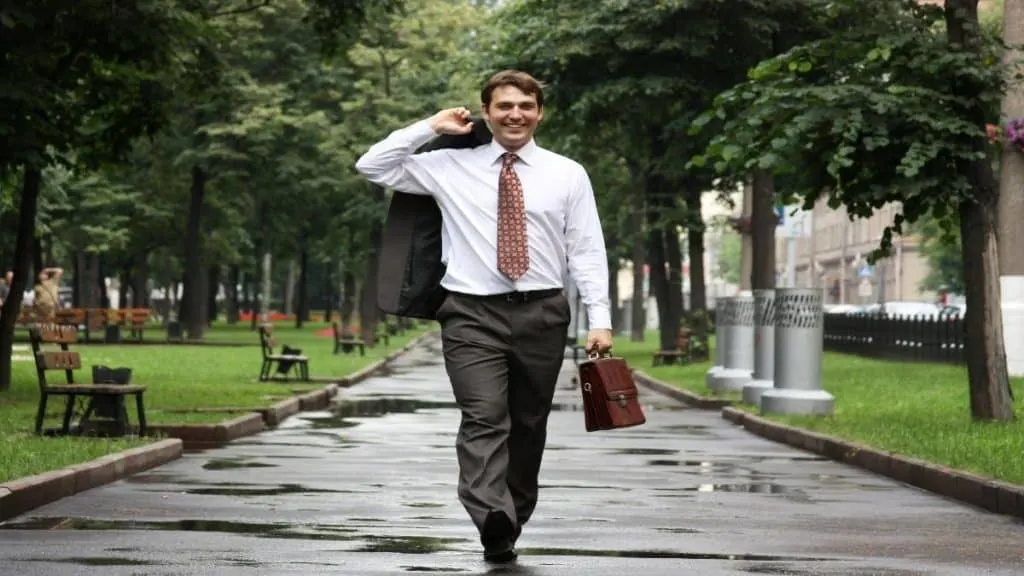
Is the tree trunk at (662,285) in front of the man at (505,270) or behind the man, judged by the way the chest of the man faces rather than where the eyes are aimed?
behind

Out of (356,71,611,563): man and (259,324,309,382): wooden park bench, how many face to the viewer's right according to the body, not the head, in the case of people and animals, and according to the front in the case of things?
1

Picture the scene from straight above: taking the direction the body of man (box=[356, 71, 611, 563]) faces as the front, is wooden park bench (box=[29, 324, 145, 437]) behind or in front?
behind

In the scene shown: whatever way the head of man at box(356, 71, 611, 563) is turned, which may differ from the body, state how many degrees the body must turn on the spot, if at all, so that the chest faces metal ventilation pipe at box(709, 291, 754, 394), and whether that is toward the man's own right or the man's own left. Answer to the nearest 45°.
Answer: approximately 180°

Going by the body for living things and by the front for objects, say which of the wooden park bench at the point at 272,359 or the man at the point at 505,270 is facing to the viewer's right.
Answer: the wooden park bench

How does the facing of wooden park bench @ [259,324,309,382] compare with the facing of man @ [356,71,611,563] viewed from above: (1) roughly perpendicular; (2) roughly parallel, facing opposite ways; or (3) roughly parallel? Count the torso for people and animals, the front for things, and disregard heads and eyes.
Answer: roughly perpendicular

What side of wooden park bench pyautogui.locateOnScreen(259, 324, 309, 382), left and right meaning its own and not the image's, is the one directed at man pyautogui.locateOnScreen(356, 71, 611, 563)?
right

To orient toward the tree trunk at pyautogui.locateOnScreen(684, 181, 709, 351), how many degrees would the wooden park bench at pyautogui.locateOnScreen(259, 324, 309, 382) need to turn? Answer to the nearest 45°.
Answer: approximately 45° to its left

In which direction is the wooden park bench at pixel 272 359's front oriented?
to the viewer's right
